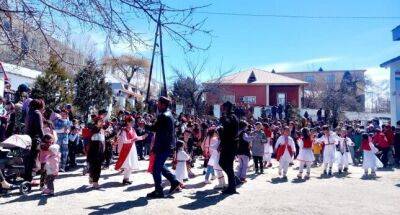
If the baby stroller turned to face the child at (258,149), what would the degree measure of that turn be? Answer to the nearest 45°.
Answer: approximately 180°

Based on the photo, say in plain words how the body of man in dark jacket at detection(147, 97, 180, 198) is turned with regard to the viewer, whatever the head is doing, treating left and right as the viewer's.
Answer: facing to the left of the viewer

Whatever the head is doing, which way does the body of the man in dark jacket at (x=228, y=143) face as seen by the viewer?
to the viewer's left

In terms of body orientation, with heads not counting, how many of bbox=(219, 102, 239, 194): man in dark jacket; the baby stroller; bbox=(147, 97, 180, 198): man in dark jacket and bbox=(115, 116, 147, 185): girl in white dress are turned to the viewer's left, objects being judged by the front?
3

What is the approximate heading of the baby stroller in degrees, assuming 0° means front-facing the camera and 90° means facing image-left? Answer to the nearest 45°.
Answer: approximately 90°
